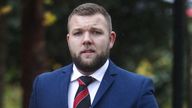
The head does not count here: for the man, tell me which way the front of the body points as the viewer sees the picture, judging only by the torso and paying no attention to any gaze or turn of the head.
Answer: toward the camera

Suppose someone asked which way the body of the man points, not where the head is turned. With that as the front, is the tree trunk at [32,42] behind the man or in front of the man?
behind

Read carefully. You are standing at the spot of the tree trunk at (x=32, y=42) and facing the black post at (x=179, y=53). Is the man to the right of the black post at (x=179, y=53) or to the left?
right

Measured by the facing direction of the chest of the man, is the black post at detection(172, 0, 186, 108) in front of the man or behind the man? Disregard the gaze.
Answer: behind

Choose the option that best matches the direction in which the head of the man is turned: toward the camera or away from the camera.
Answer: toward the camera
